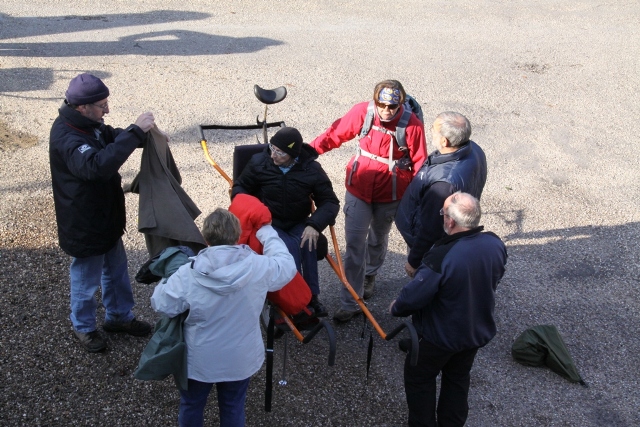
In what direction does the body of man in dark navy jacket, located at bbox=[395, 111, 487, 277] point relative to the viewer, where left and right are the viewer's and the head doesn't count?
facing to the left of the viewer

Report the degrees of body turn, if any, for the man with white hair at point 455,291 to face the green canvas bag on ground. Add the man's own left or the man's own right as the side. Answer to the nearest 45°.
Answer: approximately 90° to the man's own right

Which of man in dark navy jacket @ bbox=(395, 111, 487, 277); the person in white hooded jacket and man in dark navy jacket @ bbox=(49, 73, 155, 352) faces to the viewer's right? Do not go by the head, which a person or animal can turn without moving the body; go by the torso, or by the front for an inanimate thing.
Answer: man in dark navy jacket @ bbox=(49, 73, 155, 352)

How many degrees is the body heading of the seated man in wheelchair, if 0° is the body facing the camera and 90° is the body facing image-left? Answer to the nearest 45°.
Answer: approximately 0°

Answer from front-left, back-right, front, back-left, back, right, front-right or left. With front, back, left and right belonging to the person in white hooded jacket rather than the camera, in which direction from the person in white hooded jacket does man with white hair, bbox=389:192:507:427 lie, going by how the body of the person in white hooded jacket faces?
right

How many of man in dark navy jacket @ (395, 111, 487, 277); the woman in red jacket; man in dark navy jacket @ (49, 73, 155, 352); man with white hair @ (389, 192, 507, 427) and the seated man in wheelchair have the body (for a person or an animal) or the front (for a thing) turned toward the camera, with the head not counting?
2

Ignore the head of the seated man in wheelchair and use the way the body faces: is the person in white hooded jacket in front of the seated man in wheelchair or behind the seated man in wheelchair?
in front

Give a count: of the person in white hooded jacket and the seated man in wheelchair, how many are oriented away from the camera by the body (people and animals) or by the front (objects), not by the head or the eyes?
1

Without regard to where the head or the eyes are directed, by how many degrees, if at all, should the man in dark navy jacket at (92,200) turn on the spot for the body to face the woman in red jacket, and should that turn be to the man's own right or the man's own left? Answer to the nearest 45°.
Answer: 0° — they already face them

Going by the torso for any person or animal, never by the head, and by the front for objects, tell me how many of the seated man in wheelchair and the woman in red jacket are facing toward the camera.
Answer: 2

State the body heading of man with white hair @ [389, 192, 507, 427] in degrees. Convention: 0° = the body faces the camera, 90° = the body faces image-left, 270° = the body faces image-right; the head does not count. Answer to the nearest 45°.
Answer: approximately 135°

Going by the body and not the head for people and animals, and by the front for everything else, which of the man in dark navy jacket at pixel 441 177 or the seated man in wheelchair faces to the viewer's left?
the man in dark navy jacket

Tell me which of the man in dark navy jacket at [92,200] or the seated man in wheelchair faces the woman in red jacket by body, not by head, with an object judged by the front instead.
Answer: the man in dark navy jacket

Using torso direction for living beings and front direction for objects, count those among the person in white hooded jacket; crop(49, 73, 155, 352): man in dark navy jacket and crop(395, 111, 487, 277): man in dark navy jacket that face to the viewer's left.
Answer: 1

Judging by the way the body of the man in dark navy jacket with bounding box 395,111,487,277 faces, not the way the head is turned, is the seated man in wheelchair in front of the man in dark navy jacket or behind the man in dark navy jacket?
in front
